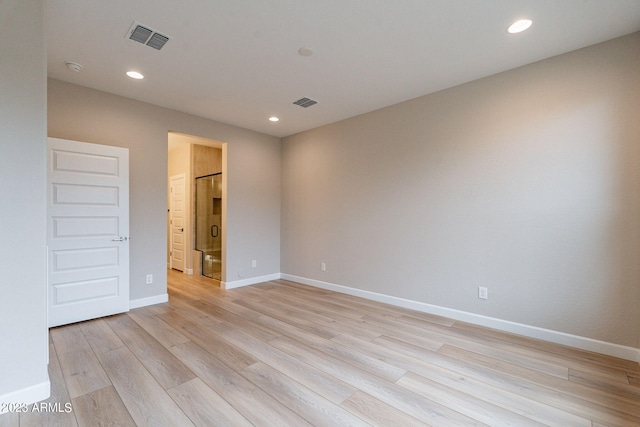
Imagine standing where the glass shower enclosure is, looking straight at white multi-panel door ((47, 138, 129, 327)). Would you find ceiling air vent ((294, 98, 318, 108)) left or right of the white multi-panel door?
left

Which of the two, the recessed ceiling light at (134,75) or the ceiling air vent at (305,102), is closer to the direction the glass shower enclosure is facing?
the recessed ceiling light

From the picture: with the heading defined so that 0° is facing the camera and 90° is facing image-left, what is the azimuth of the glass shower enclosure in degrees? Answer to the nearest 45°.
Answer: approximately 45°

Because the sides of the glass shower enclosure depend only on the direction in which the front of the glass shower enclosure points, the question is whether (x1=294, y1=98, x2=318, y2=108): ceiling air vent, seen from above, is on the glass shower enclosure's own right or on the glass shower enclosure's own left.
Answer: on the glass shower enclosure's own left

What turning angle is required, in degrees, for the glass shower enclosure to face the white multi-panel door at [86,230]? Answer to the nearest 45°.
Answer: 0° — it already faces it

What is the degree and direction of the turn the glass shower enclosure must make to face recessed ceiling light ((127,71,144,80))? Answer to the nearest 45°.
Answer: approximately 45° to its left
